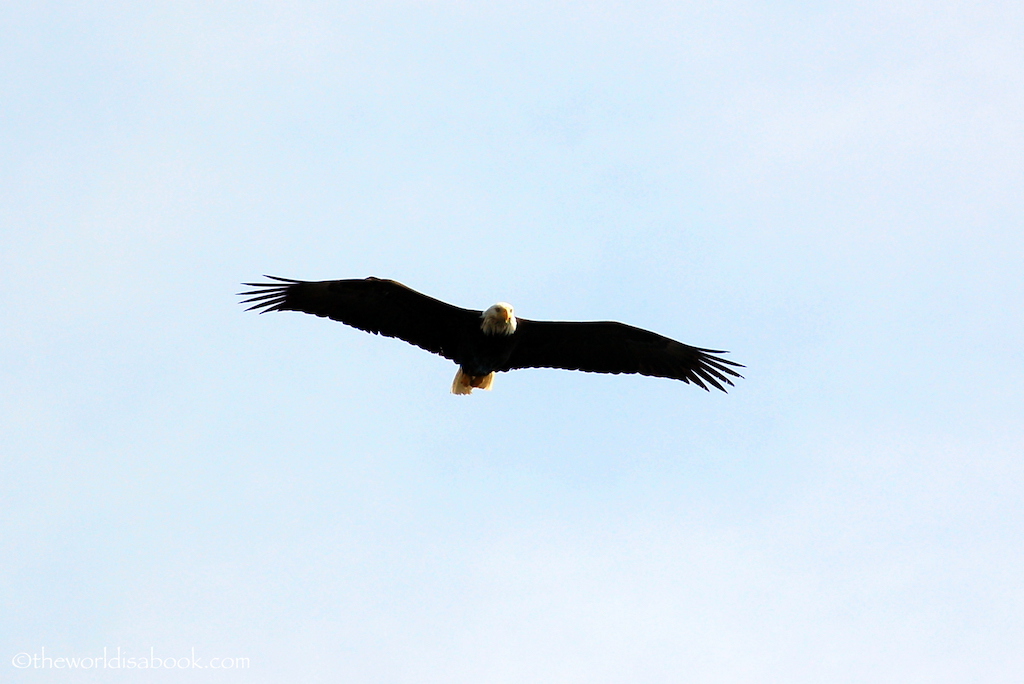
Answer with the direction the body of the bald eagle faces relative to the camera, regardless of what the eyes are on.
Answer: toward the camera
